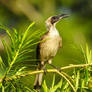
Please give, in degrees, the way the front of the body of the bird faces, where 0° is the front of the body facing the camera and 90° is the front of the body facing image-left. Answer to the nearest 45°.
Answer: approximately 315°
